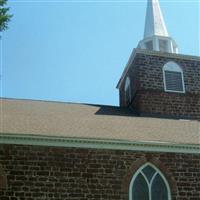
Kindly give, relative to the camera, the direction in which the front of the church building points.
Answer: facing to the right of the viewer
